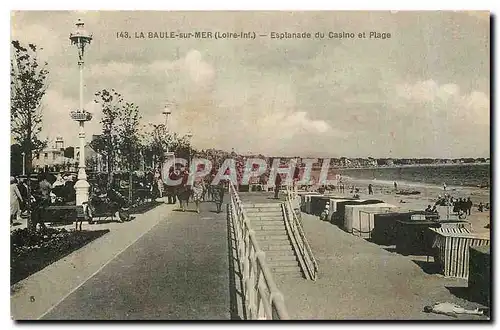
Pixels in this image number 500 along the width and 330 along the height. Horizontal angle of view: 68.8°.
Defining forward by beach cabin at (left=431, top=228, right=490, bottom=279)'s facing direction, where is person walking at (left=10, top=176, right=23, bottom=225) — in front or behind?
behind

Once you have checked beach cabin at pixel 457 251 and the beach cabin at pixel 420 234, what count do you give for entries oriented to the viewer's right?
2

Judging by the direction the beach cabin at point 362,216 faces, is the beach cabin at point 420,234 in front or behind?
in front

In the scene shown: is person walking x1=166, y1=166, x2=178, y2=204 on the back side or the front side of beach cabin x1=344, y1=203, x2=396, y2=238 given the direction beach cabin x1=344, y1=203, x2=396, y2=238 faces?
on the back side

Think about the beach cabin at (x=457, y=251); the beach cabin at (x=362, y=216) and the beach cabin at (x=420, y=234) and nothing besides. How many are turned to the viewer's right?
3

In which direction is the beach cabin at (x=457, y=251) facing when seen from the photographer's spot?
facing to the right of the viewer

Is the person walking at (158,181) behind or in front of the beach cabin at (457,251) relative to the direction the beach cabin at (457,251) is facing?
behind
